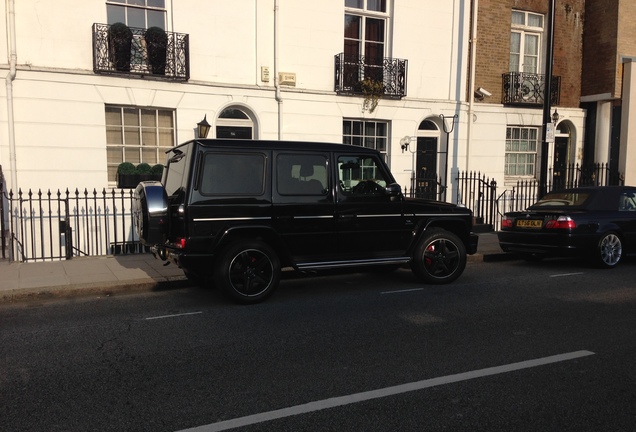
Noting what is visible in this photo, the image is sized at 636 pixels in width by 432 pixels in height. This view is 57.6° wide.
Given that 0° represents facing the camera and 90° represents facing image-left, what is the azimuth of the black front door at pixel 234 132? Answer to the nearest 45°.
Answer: approximately 0°

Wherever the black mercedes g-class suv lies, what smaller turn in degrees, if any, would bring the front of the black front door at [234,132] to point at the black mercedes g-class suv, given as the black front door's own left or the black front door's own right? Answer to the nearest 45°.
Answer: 0° — it already faces it

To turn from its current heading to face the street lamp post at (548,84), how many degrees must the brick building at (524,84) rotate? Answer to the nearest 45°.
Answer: approximately 45° to its left

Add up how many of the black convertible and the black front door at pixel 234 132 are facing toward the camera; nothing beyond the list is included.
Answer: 1

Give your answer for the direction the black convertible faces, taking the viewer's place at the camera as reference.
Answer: facing away from the viewer and to the right of the viewer

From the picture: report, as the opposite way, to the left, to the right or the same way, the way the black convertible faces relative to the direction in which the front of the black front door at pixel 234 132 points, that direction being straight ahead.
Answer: to the left
